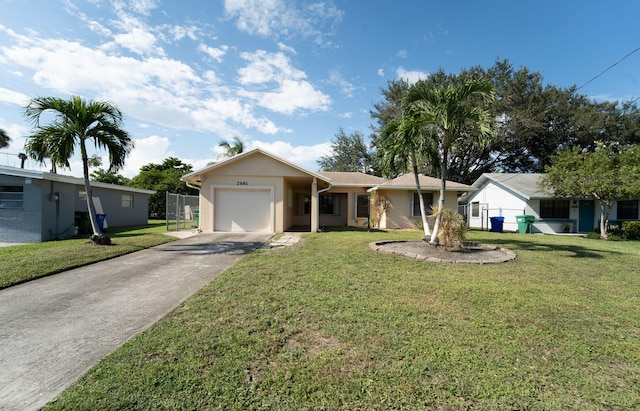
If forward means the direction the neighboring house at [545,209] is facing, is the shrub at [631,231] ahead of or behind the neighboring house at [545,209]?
ahead

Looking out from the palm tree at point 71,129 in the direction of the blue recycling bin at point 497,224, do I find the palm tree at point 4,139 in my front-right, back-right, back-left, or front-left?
back-left

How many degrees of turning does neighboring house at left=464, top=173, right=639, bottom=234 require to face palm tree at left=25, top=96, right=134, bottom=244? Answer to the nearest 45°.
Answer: approximately 90° to its right

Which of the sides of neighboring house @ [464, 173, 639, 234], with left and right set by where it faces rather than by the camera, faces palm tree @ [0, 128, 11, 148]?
right

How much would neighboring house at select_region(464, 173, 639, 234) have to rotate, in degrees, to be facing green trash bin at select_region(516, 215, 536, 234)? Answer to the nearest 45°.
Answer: approximately 90° to its right

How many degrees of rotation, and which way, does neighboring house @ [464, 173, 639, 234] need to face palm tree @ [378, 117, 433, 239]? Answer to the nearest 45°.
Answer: approximately 45° to its right

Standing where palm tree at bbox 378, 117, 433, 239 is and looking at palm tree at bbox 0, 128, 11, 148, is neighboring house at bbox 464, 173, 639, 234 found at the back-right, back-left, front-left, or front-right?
back-right

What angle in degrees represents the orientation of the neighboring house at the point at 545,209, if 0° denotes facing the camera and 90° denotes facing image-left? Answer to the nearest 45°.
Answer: approximately 315°

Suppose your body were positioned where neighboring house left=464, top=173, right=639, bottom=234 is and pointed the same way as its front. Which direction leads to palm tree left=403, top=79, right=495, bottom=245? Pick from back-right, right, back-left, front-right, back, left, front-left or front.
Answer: front-right

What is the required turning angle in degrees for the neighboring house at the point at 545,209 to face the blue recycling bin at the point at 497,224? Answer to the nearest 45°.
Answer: approximately 90° to its right
